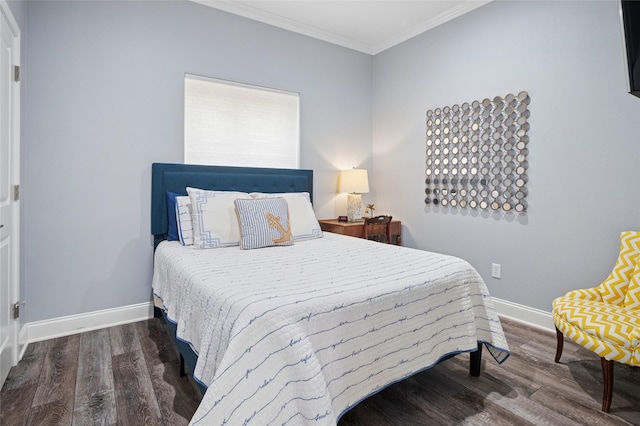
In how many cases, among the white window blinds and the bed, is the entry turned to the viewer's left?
0

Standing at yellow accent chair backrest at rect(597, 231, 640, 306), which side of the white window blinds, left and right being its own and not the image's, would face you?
front

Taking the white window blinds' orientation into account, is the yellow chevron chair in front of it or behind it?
in front

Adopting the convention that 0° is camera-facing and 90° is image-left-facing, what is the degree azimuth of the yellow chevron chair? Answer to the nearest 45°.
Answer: approximately 45°

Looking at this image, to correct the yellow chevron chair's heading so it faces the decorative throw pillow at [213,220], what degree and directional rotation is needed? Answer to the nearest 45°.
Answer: approximately 45° to its right

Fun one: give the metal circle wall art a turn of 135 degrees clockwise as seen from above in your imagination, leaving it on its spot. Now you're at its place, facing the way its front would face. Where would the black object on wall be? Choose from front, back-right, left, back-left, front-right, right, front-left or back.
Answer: back

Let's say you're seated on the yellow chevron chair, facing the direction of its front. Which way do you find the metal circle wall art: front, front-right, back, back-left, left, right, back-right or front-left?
right

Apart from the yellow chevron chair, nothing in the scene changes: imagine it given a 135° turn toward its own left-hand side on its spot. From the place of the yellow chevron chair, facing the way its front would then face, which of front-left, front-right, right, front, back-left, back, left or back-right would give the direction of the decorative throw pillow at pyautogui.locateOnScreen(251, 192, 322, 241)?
back

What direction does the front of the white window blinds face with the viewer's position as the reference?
facing the viewer and to the right of the viewer

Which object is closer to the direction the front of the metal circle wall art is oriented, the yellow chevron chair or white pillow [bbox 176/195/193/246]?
the white pillow

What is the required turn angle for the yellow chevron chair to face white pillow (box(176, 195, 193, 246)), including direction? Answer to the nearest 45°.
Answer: approximately 45° to its right
